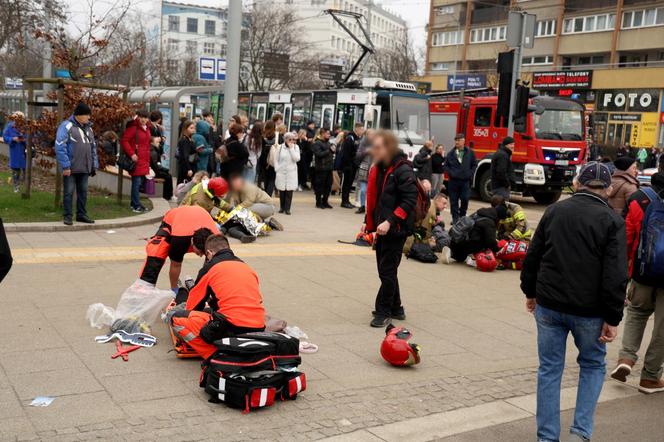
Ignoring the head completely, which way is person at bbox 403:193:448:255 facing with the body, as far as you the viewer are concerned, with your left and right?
facing to the right of the viewer

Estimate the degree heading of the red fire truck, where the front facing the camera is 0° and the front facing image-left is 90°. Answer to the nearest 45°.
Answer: approximately 315°

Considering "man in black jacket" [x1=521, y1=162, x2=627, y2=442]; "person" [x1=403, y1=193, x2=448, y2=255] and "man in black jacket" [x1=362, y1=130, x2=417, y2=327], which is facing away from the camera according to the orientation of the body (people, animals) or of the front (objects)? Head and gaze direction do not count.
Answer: "man in black jacket" [x1=521, y1=162, x2=627, y2=442]

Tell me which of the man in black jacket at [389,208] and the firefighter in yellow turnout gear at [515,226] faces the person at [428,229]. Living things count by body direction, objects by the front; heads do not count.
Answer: the firefighter in yellow turnout gear

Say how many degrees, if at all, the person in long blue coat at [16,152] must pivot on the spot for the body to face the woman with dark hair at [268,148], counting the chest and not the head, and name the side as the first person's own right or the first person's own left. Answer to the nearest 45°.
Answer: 0° — they already face them

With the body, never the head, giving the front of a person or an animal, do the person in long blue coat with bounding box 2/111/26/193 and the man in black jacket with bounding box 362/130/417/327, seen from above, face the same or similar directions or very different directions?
very different directions

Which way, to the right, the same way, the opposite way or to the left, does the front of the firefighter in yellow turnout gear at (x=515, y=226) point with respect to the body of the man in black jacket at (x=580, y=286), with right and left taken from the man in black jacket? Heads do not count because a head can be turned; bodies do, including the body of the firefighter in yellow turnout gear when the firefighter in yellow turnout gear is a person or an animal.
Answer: to the left

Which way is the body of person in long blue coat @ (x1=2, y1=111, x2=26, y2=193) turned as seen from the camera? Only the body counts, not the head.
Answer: to the viewer's right

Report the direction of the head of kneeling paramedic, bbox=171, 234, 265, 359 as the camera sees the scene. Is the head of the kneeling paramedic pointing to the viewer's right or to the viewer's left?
to the viewer's left
